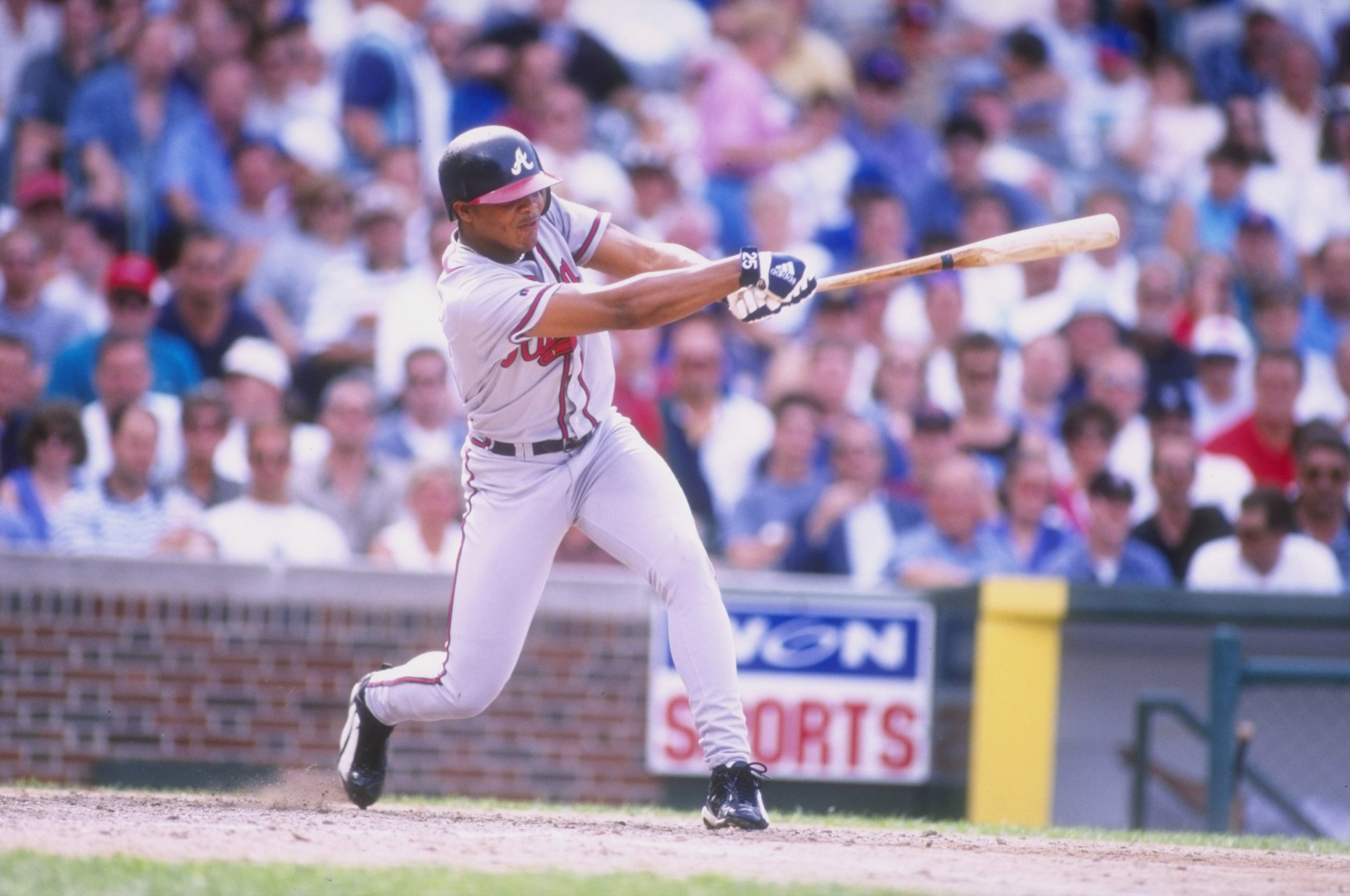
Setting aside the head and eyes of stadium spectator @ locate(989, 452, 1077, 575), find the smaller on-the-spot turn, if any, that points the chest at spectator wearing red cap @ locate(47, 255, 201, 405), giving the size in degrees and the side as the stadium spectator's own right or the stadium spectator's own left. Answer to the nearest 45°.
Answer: approximately 90° to the stadium spectator's own right

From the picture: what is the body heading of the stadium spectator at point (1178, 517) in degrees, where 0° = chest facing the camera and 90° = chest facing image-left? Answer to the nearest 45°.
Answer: approximately 0°

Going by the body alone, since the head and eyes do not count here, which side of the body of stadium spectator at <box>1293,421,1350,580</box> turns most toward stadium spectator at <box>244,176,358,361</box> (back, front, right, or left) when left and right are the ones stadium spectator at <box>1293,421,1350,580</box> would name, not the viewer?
right

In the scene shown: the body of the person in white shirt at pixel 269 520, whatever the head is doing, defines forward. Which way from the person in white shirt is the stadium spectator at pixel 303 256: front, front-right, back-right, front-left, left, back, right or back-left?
back
